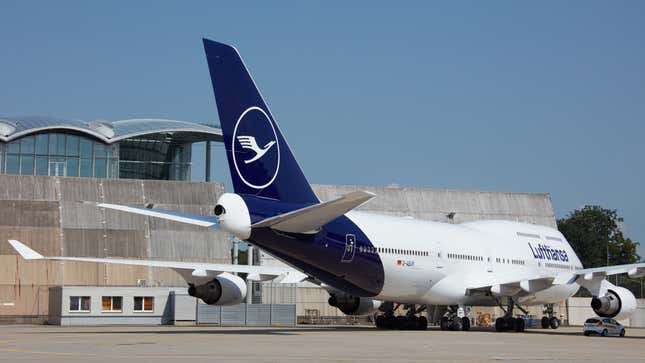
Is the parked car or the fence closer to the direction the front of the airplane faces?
the parked car

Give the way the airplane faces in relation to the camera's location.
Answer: facing away from the viewer and to the right of the viewer

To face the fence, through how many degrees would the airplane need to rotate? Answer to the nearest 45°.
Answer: approximately 45° to its left
